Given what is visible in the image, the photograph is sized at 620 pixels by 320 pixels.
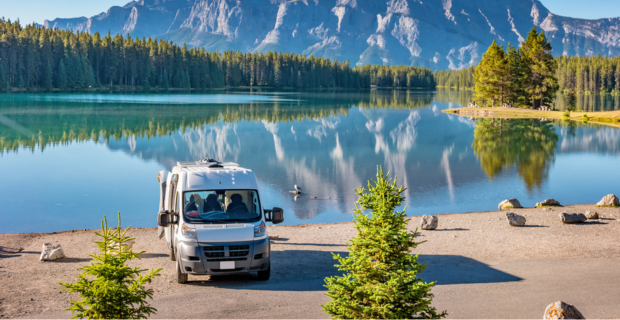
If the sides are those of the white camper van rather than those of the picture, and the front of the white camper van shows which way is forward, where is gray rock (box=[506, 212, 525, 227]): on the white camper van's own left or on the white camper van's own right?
on the white camper van's own left

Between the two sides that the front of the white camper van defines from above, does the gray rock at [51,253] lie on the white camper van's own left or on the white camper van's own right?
on the white camper van's own right

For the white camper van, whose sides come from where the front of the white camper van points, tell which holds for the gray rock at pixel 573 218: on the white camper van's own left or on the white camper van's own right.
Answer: on the white camper van's own left

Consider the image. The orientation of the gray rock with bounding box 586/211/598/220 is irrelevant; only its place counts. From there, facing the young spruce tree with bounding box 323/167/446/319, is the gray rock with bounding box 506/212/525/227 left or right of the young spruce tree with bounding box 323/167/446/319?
right

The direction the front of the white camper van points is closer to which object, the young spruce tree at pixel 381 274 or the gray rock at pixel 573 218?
the young spruce tree

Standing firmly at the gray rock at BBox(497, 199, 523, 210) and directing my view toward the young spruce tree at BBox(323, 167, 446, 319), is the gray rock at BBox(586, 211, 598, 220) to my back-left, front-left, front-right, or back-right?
front-left

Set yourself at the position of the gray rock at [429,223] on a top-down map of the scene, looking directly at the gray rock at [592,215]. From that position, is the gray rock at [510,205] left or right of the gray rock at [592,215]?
left

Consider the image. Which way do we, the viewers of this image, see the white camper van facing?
facing the viewer

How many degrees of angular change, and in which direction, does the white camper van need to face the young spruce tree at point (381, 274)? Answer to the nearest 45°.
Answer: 0° — it already faces it
